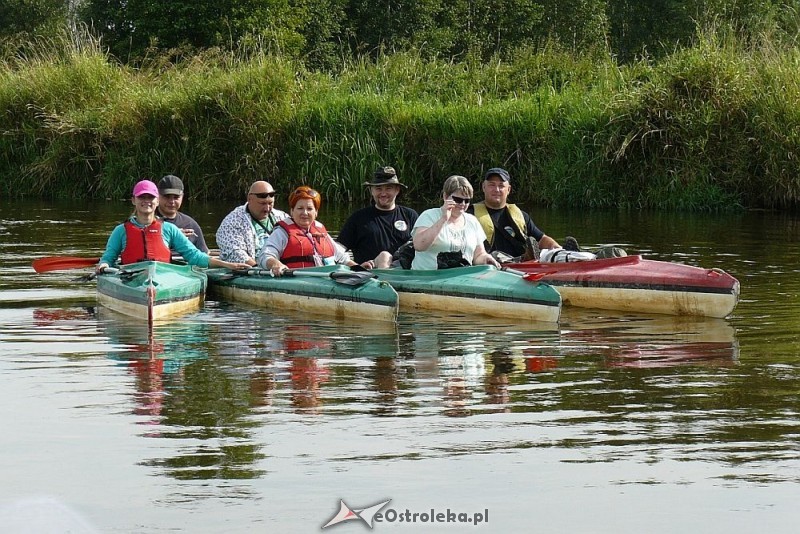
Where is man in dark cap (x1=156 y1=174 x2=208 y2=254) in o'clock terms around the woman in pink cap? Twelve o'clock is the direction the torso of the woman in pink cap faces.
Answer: The man in dark cap is roughly at 7 o'clock from the woman in pink cap.

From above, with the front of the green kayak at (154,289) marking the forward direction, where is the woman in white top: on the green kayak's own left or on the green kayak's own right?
on the green kayak's own left

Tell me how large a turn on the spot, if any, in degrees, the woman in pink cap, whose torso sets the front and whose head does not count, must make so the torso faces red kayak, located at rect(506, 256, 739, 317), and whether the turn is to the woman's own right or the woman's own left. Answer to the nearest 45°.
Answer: approximately 90° to the woman's own left

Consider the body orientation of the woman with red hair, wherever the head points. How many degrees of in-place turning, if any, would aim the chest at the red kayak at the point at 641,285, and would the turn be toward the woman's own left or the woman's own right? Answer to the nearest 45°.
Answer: approximately 45° to the woman's own left

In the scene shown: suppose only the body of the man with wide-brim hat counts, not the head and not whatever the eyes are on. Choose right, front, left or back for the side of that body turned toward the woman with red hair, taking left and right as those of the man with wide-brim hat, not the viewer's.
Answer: right

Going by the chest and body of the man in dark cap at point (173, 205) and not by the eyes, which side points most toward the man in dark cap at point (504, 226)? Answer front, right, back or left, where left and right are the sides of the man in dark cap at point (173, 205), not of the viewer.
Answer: left

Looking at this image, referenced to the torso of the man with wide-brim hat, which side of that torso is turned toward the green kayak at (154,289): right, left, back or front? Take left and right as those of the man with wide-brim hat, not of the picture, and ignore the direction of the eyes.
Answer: right

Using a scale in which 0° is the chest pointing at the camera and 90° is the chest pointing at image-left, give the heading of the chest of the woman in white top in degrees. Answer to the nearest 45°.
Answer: approximately 315°
